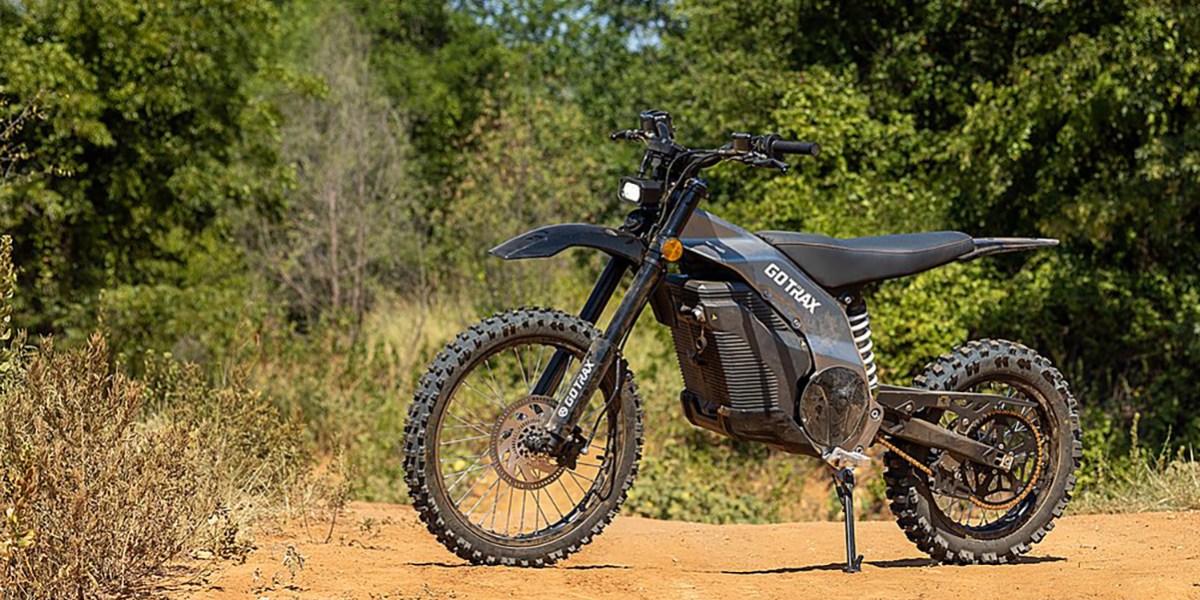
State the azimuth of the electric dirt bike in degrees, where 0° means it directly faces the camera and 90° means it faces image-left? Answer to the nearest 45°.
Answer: approximately 45°

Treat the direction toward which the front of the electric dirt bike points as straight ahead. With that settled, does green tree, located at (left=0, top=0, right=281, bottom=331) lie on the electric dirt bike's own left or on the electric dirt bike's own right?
on the electric dirt bike's own right
